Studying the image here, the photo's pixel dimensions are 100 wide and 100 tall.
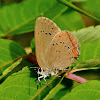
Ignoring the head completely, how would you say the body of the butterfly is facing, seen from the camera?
to the viewer's left

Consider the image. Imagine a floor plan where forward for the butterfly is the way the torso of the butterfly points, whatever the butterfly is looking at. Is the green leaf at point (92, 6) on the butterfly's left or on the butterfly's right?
on the butterfly's right

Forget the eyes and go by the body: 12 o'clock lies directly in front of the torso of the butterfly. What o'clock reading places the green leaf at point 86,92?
The green leaf is roughly at 8 o'clock from the butterfly.

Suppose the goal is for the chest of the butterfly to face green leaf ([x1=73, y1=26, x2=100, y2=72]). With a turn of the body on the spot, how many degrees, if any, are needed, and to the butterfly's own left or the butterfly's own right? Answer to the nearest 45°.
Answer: approximately 180°

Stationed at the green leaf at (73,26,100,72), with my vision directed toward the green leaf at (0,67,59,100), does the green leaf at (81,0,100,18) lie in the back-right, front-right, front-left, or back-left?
back-right

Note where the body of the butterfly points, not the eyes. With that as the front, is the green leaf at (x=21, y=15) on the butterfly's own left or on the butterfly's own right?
on the butterfly's own right

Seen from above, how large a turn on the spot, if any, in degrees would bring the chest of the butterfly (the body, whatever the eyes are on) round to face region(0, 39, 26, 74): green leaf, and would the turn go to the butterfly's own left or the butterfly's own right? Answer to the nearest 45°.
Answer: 0° — it already faces it
